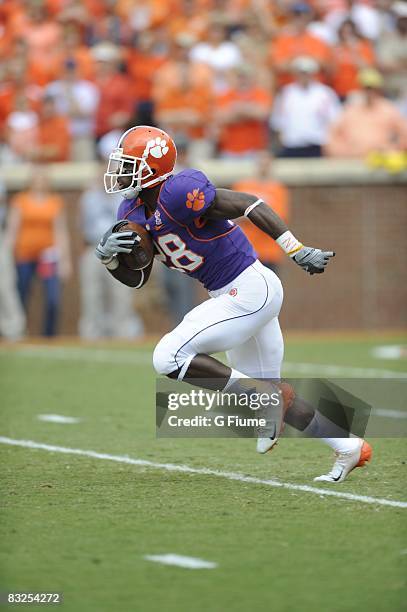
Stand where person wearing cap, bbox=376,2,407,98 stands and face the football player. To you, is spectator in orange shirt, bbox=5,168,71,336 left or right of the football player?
right

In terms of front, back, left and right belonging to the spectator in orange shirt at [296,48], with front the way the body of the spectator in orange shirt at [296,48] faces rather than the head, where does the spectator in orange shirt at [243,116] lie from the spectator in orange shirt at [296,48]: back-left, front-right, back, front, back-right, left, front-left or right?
front-right

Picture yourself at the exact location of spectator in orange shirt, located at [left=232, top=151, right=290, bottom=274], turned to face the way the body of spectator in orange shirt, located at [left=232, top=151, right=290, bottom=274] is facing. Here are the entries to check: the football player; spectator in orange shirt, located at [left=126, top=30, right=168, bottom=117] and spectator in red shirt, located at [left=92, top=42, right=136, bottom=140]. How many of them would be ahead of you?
1

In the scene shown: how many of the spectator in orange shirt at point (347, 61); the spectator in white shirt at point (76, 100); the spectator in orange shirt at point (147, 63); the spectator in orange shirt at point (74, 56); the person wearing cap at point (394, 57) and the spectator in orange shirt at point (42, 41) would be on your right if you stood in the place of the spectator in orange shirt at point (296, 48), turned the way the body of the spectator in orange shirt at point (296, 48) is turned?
4

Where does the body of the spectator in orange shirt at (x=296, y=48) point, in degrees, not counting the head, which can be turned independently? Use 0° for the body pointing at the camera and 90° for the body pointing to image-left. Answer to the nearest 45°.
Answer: approximately 0°

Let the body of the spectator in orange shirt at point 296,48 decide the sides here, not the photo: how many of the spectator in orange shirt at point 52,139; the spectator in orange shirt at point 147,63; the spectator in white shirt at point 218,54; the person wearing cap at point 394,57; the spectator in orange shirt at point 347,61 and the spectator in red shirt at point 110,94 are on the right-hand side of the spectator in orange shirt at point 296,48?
4
